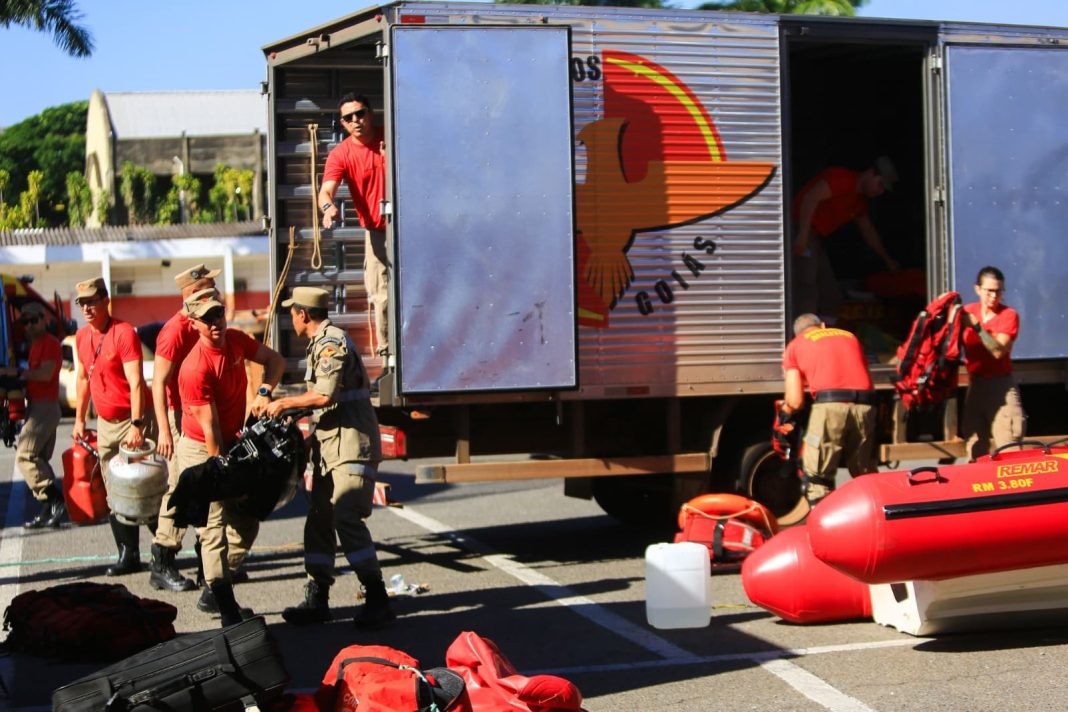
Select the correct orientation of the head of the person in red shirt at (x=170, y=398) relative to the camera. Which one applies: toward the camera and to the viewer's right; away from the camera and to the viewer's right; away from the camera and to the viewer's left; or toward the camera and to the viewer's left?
toward the camera and to the viewer's right

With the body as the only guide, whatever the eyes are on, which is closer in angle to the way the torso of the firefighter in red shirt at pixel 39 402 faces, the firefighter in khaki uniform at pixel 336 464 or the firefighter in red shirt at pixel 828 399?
the firefighter in khaki uniform

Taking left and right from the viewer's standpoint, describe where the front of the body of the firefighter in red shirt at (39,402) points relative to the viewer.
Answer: facing the viewer and to the left of the viewer

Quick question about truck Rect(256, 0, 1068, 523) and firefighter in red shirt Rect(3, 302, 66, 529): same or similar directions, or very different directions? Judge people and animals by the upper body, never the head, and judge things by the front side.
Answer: very different directions

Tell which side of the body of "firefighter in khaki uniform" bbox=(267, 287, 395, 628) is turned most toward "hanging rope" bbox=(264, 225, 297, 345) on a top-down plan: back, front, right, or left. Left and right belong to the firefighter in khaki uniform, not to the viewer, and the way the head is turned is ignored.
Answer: right

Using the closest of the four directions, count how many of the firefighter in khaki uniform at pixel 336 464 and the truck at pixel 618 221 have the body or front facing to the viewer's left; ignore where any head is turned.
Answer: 1

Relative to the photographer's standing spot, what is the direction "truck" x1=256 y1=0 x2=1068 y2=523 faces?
facing away from the viewer and to the right of the viewer

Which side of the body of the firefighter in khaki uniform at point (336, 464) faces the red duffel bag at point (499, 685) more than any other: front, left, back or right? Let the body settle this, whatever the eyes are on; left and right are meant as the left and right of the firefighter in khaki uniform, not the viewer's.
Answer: left

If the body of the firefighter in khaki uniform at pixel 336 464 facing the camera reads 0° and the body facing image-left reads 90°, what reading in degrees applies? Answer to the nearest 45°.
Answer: approximately 90°

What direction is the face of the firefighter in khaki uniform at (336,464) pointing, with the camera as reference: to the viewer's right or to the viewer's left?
to the viewer's left

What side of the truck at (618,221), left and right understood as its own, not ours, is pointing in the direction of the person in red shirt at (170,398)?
back

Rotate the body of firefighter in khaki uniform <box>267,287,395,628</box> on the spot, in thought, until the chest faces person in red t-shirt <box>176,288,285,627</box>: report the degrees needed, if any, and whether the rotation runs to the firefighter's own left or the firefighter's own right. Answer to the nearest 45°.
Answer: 0° — they already face them

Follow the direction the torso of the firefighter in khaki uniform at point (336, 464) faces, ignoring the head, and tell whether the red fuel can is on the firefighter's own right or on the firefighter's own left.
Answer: on the firefighter's own right

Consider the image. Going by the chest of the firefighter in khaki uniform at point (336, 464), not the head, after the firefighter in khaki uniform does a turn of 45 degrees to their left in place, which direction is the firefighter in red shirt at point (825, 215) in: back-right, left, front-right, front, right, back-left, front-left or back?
back

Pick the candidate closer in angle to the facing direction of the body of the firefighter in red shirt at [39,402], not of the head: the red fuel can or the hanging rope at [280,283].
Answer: the red fuel can

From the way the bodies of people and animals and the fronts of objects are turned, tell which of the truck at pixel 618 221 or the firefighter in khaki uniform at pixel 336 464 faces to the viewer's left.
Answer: the firefighter in khaki uniform
